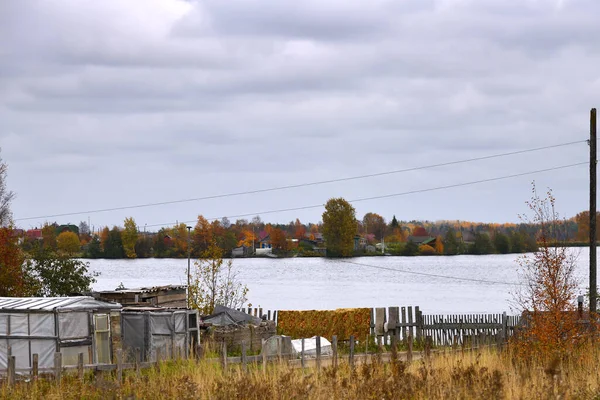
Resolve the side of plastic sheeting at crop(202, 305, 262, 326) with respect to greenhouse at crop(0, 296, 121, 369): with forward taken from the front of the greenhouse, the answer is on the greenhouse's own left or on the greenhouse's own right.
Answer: on the greenhouse's own left

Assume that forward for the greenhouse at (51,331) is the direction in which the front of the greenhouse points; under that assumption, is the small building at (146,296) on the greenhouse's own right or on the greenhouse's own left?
on the greenhouse's own left

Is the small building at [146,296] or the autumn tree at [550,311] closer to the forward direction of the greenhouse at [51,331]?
the autumn tree

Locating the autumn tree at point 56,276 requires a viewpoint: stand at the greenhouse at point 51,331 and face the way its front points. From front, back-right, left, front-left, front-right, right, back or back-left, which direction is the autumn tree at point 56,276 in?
back-left

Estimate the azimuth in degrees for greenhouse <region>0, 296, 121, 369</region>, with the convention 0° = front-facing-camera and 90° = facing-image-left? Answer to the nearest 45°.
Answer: approximately 315°
